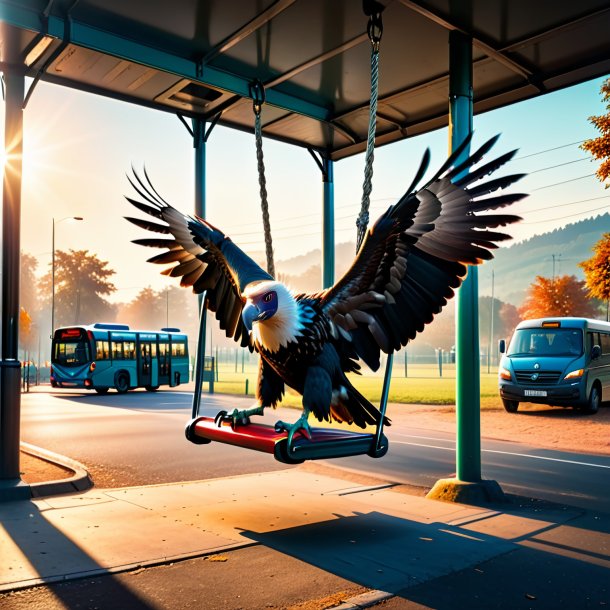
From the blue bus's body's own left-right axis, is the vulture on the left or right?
on its left

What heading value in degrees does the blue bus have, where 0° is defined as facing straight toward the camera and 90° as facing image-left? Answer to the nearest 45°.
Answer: approximately 45°

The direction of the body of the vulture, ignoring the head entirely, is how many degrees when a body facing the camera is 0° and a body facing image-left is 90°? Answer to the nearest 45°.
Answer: approximately 45°

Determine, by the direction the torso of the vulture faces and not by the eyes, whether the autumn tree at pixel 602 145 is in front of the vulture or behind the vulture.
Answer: behind

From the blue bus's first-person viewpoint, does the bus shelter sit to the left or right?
on its left

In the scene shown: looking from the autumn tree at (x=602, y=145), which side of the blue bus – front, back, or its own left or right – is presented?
left
